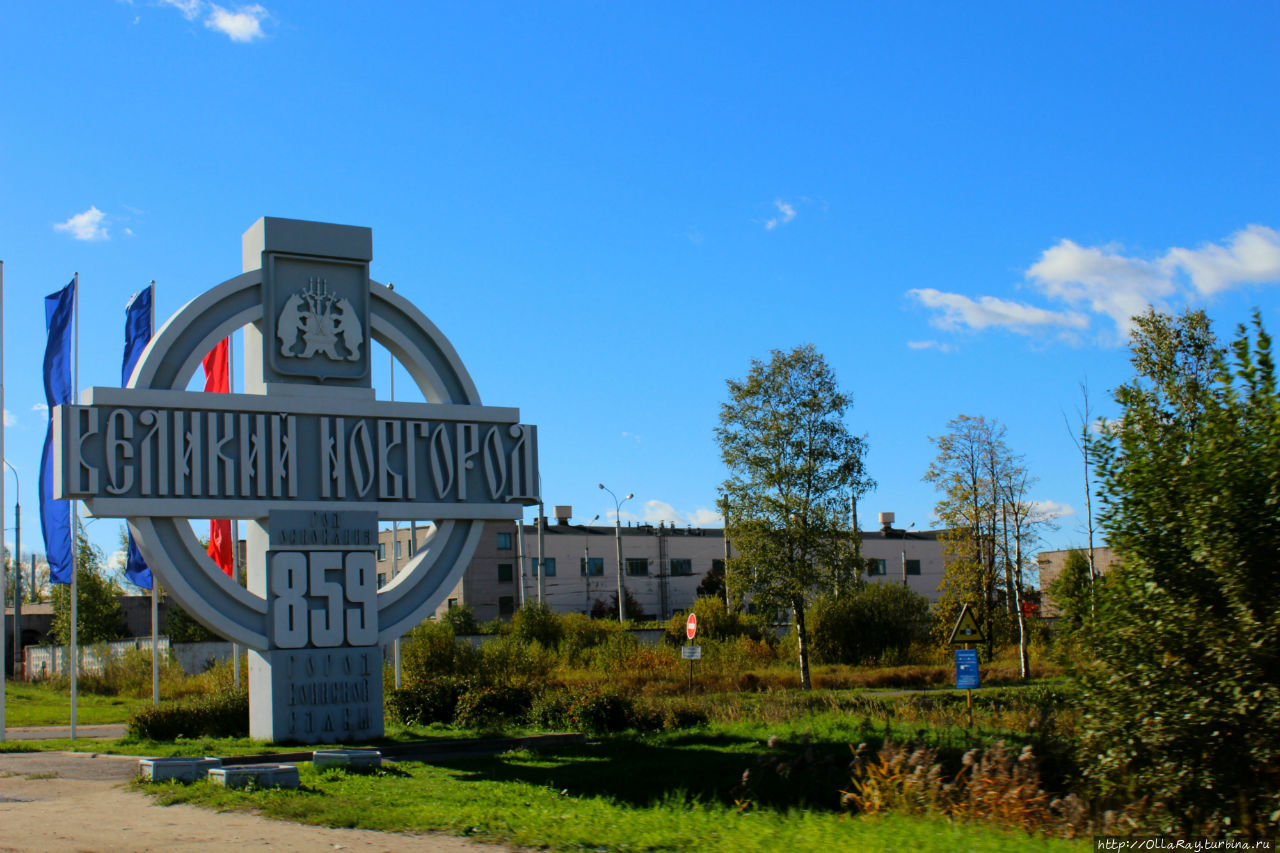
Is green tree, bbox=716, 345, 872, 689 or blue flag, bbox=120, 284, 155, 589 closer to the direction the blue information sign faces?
the blue flag

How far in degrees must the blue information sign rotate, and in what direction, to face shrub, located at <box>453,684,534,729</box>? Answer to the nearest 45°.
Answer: approximately 45° to its right

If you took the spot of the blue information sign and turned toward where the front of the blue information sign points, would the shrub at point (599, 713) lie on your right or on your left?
on your right

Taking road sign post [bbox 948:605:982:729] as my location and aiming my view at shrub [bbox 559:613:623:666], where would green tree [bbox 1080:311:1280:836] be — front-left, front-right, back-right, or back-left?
back-left

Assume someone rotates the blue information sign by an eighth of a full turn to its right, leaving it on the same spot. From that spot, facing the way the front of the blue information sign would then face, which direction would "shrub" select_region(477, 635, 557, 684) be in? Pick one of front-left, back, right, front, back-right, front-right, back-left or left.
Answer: right

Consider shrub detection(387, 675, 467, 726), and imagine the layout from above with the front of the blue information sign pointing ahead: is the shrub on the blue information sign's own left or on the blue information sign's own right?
on the blue information sign's own right

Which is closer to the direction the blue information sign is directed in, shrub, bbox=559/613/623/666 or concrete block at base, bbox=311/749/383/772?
the concrete block at base

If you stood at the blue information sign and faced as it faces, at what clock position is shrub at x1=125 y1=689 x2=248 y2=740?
The shrub is roughly at 2 o'clock from the blue information sign.

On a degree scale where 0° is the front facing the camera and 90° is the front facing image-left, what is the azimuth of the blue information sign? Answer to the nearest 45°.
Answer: approximately 0°
